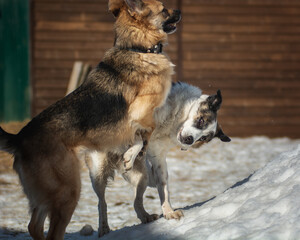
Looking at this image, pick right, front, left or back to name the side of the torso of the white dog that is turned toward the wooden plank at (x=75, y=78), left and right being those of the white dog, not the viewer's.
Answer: left

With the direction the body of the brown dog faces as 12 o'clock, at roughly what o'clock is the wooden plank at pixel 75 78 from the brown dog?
The wooden plank is roughly at 9 o'clock from the brown dog.

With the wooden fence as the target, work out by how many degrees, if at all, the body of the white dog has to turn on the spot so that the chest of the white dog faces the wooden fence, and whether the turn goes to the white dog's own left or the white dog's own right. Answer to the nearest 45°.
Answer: approximately 90° to the white dog's own left

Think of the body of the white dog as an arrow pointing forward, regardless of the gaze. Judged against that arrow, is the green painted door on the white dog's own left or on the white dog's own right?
on the white dog's own left

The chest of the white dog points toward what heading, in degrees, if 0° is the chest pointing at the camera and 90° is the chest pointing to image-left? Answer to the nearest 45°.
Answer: approximately 270°

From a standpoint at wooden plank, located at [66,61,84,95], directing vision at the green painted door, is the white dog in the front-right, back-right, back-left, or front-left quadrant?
back-left

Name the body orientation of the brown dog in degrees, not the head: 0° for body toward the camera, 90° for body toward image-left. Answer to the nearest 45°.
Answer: approximately 270°
